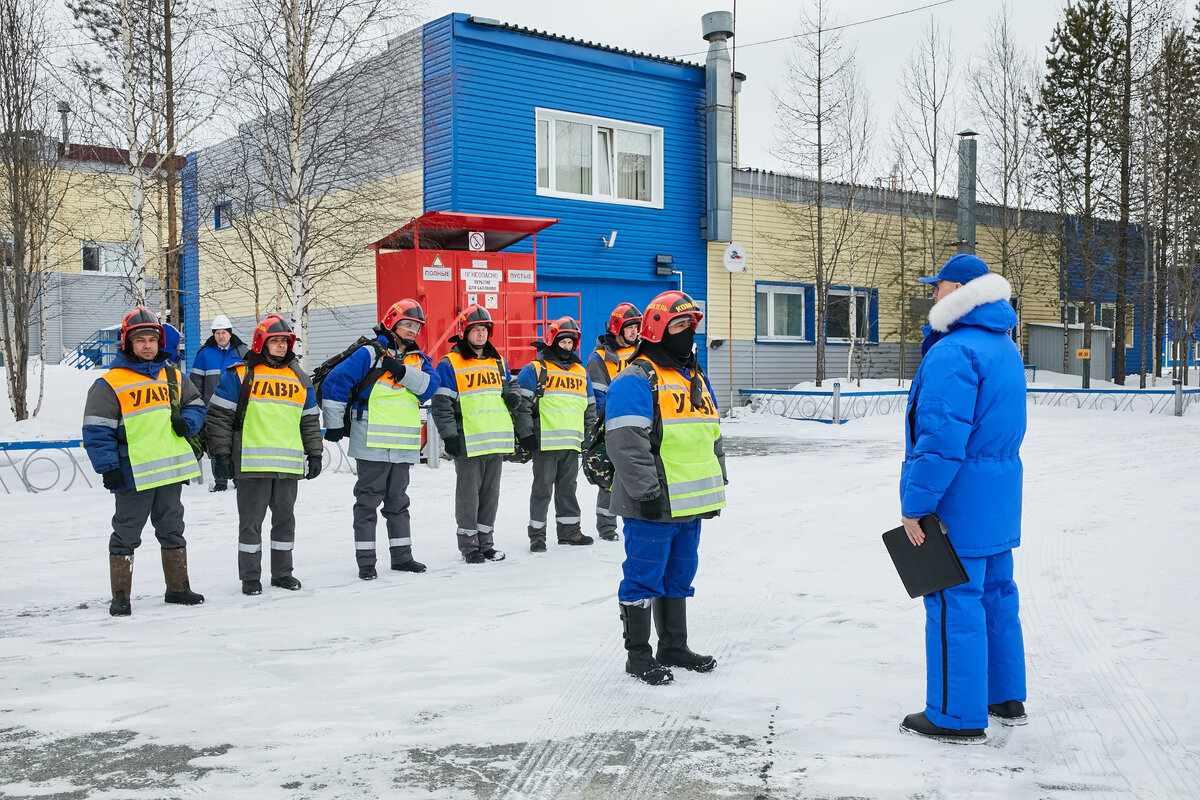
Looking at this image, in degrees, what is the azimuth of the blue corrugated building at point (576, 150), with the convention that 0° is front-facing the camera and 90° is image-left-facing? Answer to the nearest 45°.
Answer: approximately 315°

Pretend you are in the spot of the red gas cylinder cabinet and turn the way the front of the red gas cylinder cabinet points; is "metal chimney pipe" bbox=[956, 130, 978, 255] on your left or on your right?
on your left

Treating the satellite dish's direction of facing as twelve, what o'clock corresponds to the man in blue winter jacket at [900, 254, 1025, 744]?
The man in blue winter jacket is roughly at 12 o'clock from the satellite dish.

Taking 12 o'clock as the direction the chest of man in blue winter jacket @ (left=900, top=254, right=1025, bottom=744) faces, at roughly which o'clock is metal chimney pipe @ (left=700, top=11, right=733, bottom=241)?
The metal chimney pipe is roughly at 1 o'clock from the man in blue winter jacket.

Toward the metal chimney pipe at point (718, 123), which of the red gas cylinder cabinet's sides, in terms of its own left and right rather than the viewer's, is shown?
left

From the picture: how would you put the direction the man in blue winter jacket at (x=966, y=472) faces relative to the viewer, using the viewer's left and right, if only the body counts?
facing away from the viewer and to the left of the viewer

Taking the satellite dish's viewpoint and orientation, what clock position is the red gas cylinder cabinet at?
The red gas cylinder cabinet is roughly at 1 o'clock from the satellite dish.

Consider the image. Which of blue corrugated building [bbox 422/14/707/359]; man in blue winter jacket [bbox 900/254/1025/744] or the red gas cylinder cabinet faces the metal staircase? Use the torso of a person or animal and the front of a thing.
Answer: the man in blue winter jacket

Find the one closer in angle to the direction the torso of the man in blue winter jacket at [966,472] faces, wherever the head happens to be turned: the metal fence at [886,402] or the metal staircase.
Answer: the metal staircase

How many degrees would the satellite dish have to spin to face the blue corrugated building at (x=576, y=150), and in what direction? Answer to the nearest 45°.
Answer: approximately 45° to its right

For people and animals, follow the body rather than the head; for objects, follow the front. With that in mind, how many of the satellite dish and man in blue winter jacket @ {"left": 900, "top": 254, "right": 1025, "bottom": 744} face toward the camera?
1

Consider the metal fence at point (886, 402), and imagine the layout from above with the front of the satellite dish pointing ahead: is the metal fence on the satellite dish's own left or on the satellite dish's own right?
on the satellite dish's own left

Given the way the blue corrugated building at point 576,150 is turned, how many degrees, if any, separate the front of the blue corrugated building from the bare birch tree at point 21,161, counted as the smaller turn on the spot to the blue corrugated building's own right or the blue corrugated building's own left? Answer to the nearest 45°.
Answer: approximately 90° to the blue corrugated building's own right
